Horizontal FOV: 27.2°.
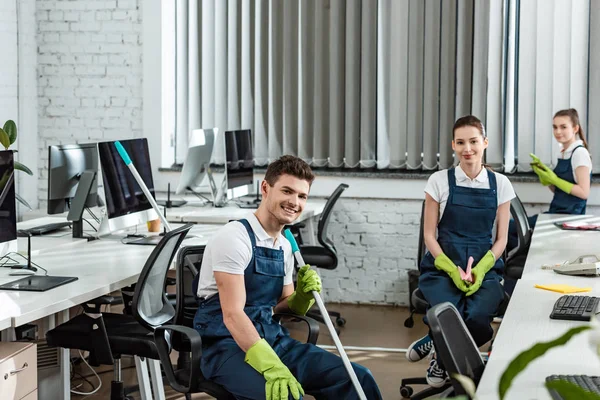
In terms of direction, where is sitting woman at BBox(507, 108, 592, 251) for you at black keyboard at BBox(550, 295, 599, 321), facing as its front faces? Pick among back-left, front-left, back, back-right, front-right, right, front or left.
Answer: right

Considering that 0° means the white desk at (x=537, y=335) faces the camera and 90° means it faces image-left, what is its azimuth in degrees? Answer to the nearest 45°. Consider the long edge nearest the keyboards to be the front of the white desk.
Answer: approximately 90°

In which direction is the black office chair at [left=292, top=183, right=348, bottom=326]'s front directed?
to the viewer's left

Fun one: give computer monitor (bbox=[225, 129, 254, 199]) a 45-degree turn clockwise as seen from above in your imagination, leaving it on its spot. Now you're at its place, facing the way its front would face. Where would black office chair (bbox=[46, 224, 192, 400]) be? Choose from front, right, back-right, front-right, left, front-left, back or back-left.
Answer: front

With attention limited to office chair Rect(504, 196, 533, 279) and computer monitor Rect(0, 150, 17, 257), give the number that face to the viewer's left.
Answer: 0

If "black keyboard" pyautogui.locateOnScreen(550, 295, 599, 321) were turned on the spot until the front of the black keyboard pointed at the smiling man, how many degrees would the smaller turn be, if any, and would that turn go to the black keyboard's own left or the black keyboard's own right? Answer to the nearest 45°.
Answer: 0° — it already faces them

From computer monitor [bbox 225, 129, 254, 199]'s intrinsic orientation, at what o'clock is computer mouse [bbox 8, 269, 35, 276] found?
The computer mouse is roughly at 2 o'clock from the computer monitor.

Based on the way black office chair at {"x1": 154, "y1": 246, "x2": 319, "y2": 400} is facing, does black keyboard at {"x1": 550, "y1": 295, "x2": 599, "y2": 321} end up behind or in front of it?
in front
